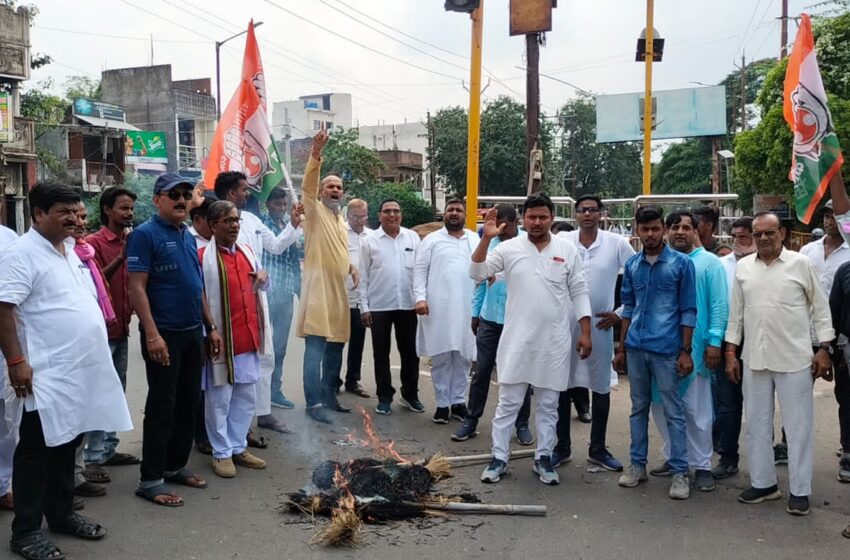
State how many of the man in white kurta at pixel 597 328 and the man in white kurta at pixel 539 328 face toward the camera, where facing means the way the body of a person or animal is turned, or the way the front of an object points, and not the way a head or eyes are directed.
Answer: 2

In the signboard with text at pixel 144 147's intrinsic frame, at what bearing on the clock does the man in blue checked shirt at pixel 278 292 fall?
The man in blue checked shirt is roughly at 12 o'clock from the signboard with text.

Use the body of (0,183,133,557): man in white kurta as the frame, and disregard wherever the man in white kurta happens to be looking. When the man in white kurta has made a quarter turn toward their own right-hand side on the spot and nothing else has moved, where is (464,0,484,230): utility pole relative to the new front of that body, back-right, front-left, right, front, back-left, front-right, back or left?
back

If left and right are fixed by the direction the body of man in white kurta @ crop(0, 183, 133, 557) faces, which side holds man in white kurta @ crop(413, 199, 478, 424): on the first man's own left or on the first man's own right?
on the first man's own left

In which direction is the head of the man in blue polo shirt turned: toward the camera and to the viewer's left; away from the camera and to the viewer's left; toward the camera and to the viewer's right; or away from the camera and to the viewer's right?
toward the camera and to the viewer's right

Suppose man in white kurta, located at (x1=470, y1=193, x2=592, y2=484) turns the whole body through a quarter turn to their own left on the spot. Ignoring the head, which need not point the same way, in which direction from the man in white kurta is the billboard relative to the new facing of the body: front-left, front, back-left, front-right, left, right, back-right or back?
left

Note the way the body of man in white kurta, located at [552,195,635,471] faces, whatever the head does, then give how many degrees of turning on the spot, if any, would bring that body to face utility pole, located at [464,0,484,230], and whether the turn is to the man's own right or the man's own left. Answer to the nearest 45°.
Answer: approximately 135° to the man's own right

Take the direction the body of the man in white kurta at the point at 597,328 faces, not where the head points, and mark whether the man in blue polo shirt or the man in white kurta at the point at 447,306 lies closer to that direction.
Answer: the man in blue polo shirt

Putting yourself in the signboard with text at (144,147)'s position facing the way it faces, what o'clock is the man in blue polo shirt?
The man in blue polo shirt is roughly at 12 o'clock from the signboard with text.
